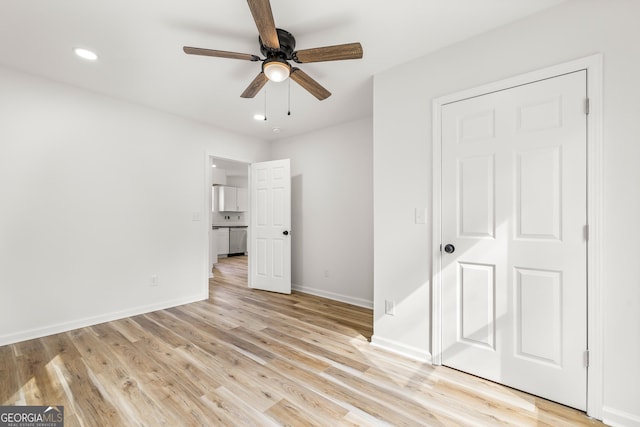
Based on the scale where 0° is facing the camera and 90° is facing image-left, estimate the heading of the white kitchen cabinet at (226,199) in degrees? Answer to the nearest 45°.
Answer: approximately 315°

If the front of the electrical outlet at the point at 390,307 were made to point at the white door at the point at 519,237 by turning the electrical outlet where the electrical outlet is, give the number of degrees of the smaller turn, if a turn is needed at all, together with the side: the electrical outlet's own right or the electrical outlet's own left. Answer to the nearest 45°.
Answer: approximately 90° to the electrical outlet's own left

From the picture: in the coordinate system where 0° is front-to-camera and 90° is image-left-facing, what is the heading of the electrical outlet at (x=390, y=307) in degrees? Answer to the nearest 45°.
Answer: approximately 45°
